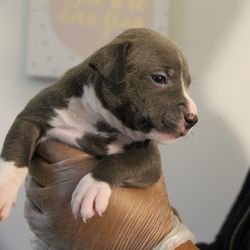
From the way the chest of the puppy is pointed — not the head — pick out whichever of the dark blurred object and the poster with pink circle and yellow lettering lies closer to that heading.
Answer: the dark blurred object

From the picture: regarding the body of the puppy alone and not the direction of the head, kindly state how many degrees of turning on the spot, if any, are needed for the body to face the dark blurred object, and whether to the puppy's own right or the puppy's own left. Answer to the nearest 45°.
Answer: approximately 45° to the puppy's own left

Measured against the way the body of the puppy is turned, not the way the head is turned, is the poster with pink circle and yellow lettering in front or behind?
behind

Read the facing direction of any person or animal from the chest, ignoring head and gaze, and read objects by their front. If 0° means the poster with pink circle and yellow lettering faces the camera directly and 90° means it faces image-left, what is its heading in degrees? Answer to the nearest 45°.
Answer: approximately 0°

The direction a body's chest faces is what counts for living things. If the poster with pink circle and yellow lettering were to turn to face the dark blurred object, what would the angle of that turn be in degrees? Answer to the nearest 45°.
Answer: approximately 45° to its left
